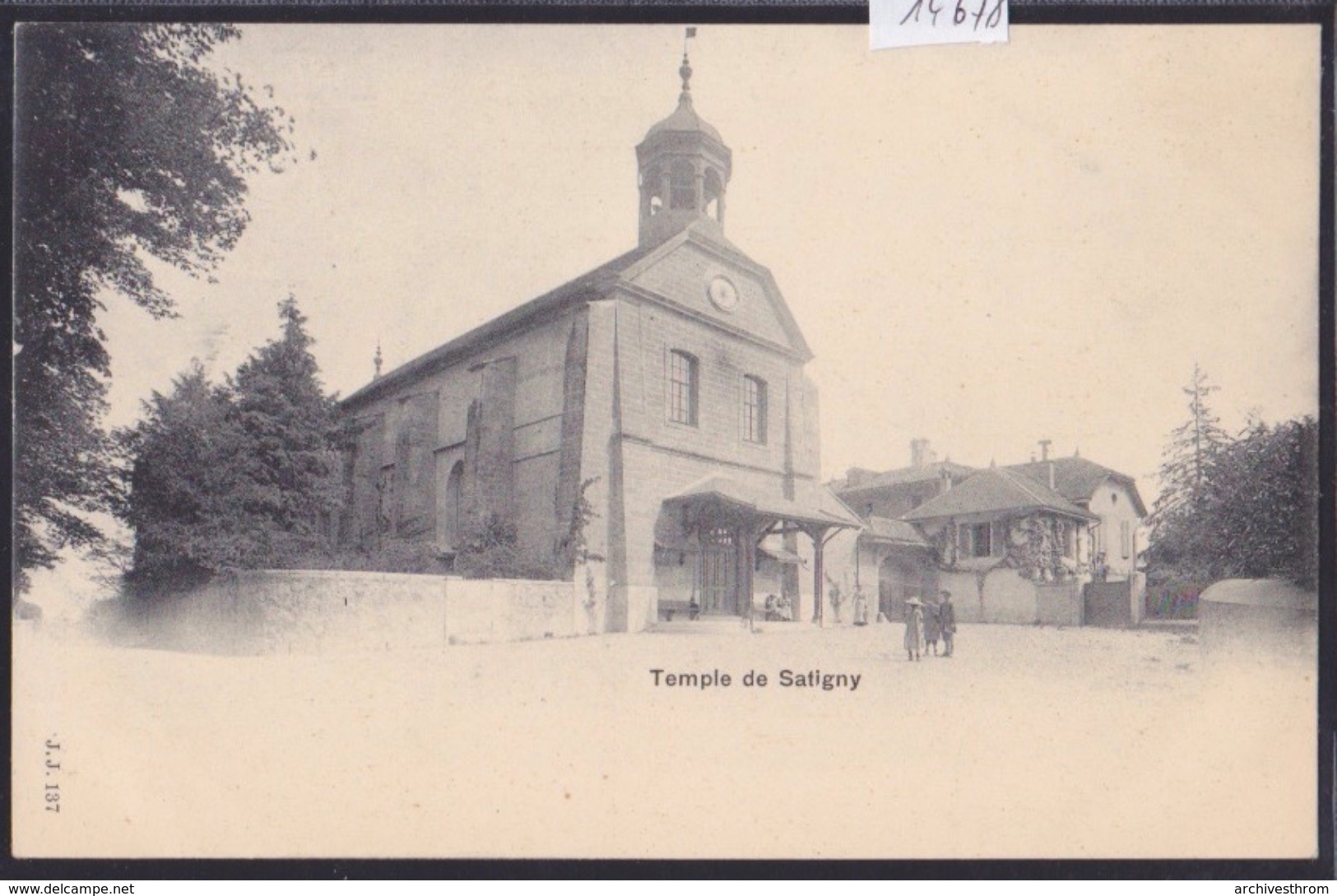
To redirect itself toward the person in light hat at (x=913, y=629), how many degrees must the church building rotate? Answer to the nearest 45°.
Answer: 0° — it already faces them

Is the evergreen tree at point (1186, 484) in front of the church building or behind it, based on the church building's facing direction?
in front

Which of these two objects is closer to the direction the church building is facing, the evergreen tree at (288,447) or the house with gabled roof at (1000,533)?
the house with gabled roof

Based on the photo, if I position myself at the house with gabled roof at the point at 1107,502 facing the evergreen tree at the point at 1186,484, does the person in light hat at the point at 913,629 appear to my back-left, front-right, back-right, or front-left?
back-right

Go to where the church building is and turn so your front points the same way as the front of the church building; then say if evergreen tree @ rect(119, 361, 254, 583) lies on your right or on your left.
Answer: on your right

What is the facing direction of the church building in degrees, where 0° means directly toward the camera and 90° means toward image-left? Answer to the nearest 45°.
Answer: approximately 315°

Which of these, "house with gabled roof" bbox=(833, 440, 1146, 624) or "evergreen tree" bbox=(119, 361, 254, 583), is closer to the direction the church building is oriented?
the house with gabled roof

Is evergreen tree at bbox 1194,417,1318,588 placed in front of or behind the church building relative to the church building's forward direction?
in front

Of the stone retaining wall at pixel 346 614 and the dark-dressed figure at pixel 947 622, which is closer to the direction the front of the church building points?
the dark-dressed figure

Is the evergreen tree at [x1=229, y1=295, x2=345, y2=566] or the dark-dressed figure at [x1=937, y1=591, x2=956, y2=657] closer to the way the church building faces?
the dark-dressed figure
